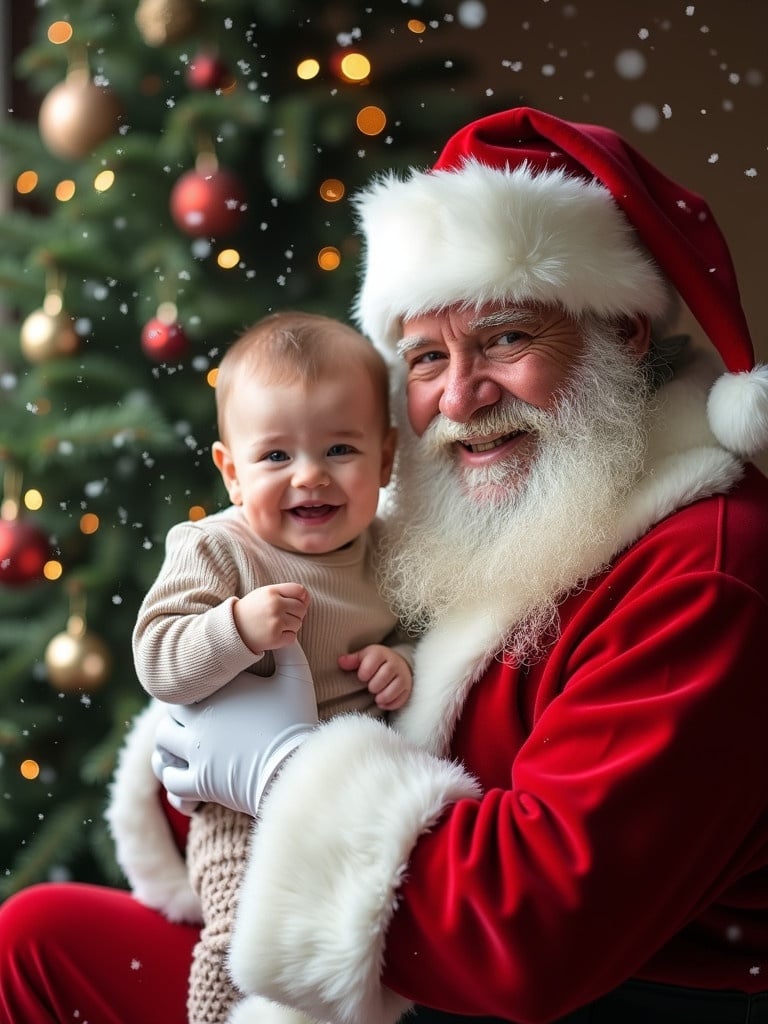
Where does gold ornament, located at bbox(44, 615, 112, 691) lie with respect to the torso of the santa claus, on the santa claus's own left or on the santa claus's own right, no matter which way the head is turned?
on the santa claus's own right

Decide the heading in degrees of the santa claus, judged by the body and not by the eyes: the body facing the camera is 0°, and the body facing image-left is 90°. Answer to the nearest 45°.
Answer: approximately 45°

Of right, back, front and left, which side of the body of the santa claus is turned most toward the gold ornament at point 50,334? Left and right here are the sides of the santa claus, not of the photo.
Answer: right

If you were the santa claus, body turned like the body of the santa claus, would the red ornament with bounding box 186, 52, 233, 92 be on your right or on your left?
on your right

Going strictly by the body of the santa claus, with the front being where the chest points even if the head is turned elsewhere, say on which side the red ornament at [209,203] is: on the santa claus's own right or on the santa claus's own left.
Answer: on the santa claus's own right

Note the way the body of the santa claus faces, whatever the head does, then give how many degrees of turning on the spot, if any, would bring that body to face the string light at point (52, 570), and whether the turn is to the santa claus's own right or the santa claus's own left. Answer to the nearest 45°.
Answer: approximately 90° to the santa claus's own right
